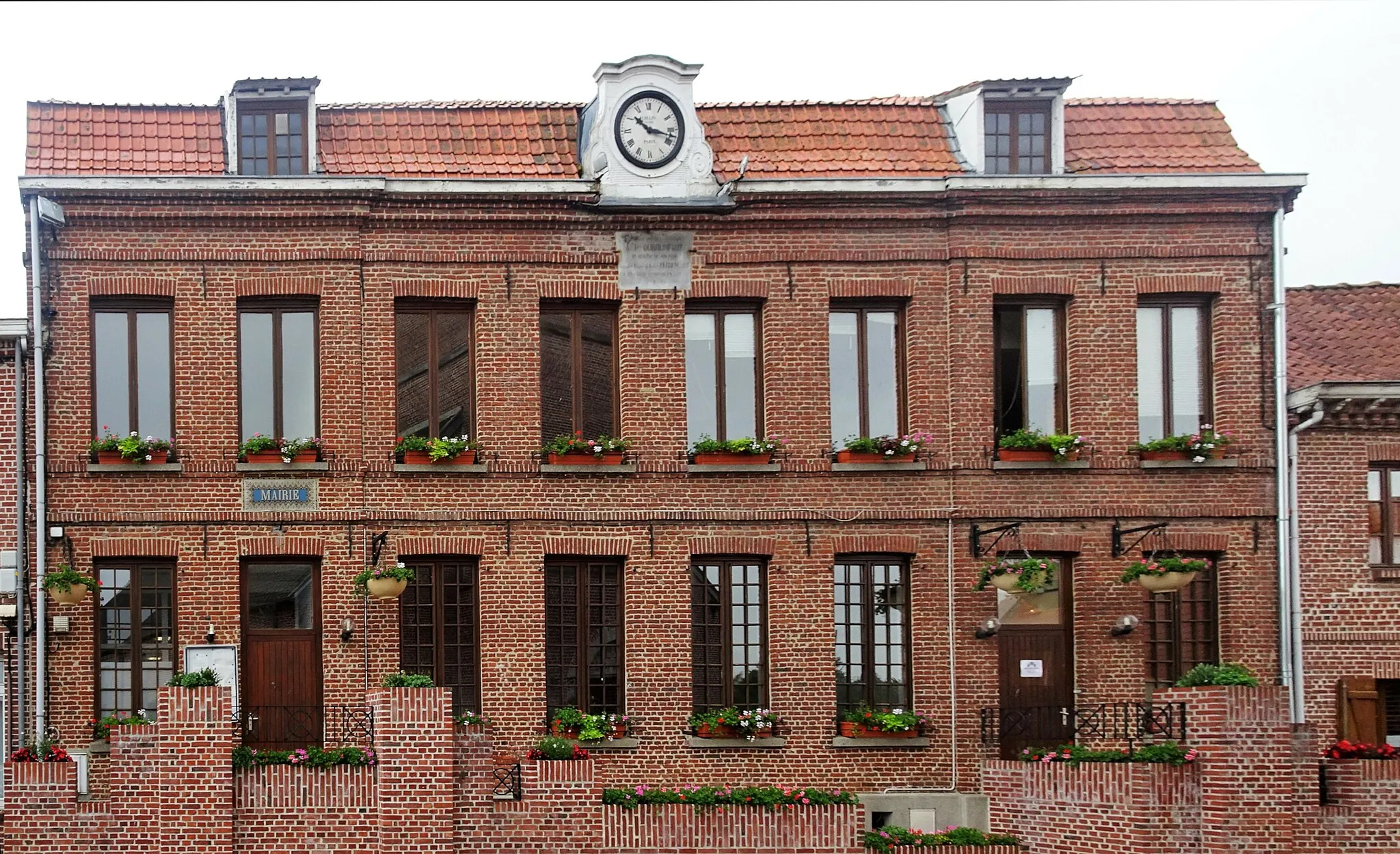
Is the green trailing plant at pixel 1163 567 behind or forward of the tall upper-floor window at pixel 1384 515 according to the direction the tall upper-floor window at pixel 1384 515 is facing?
forward

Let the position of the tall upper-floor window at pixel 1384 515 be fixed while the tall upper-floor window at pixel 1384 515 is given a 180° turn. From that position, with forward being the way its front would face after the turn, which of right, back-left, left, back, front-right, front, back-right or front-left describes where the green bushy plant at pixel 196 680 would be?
back-left

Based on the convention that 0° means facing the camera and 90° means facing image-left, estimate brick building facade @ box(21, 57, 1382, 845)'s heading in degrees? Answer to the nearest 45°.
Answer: approximately 0°

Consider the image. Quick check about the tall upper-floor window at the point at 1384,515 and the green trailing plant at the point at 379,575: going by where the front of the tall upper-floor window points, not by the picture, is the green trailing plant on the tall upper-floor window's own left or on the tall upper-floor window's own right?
on the tall upper-floor window's own right

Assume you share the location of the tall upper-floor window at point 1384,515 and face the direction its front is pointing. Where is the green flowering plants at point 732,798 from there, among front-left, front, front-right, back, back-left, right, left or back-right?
front-right

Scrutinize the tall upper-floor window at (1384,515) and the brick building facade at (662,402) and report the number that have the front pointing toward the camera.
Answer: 2

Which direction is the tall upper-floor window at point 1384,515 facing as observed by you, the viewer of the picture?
facing the viewer

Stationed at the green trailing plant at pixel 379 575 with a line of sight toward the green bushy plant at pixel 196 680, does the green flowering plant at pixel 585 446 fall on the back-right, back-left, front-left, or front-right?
back-left

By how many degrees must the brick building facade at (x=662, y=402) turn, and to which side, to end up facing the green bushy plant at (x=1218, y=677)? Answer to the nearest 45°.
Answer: approximately 45° to its left

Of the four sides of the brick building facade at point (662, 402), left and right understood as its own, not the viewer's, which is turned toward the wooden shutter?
left
